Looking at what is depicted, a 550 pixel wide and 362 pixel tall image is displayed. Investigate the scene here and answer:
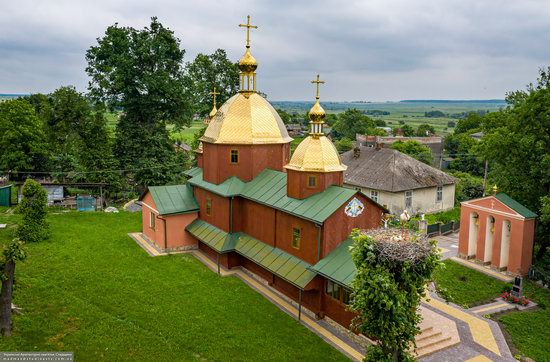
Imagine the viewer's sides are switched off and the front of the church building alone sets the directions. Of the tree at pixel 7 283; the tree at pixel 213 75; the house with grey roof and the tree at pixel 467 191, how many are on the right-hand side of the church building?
1

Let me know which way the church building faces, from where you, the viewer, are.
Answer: facing the viewer and to the right of the viewer

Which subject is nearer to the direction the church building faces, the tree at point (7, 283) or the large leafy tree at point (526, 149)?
the large leafy tree

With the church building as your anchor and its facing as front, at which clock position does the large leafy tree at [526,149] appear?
The large leafy tree is roughly at 10 o'clock from the church building.

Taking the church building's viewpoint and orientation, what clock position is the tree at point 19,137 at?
The tree is roughly at 6 o'clock from the church building.

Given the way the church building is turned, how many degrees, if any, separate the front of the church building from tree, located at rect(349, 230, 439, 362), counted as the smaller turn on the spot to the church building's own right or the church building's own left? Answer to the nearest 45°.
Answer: approximately 45° to the church building's own right

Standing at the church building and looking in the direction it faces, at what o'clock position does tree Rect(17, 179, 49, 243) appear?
The tree is roughly at 5 o'clock from the church building.

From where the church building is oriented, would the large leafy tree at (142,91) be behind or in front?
behind

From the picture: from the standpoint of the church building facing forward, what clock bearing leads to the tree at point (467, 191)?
The tree is roughly at 9 o'clock from the church building.

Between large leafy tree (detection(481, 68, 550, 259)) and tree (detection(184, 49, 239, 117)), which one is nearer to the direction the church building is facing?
the large leafy tree

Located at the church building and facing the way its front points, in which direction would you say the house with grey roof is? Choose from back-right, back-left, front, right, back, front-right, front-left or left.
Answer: left
